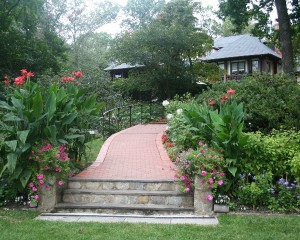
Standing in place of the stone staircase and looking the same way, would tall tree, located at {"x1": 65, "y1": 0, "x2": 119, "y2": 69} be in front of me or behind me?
behind

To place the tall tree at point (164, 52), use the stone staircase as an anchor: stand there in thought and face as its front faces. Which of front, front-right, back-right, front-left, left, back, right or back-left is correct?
back

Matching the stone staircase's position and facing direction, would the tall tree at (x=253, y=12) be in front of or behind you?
behind

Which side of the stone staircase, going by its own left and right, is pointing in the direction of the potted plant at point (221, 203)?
left

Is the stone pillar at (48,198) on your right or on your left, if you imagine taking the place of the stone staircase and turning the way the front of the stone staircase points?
on your right

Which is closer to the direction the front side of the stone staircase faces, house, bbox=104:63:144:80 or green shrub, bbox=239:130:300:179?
the green shrub

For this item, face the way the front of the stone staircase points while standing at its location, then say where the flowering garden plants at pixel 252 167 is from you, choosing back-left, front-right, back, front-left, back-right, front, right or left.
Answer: left

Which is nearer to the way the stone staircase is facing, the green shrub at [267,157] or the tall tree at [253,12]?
the green shrub

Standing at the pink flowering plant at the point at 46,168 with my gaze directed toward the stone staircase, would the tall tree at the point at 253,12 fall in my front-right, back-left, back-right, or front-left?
front-left

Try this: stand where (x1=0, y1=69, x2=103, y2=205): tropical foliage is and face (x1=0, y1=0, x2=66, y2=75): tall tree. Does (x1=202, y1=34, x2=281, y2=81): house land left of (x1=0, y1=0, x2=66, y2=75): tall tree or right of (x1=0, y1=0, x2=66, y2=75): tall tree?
right

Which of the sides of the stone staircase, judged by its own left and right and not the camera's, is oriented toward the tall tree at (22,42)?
back

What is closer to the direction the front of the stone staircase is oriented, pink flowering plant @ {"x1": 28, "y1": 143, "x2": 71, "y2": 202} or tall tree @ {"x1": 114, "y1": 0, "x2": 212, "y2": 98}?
the pink flowering plant

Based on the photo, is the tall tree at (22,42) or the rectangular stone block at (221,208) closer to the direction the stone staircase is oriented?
the rectangular stone block

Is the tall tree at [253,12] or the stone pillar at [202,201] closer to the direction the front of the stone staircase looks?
the stone pillar

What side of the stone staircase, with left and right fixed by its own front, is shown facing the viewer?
front
